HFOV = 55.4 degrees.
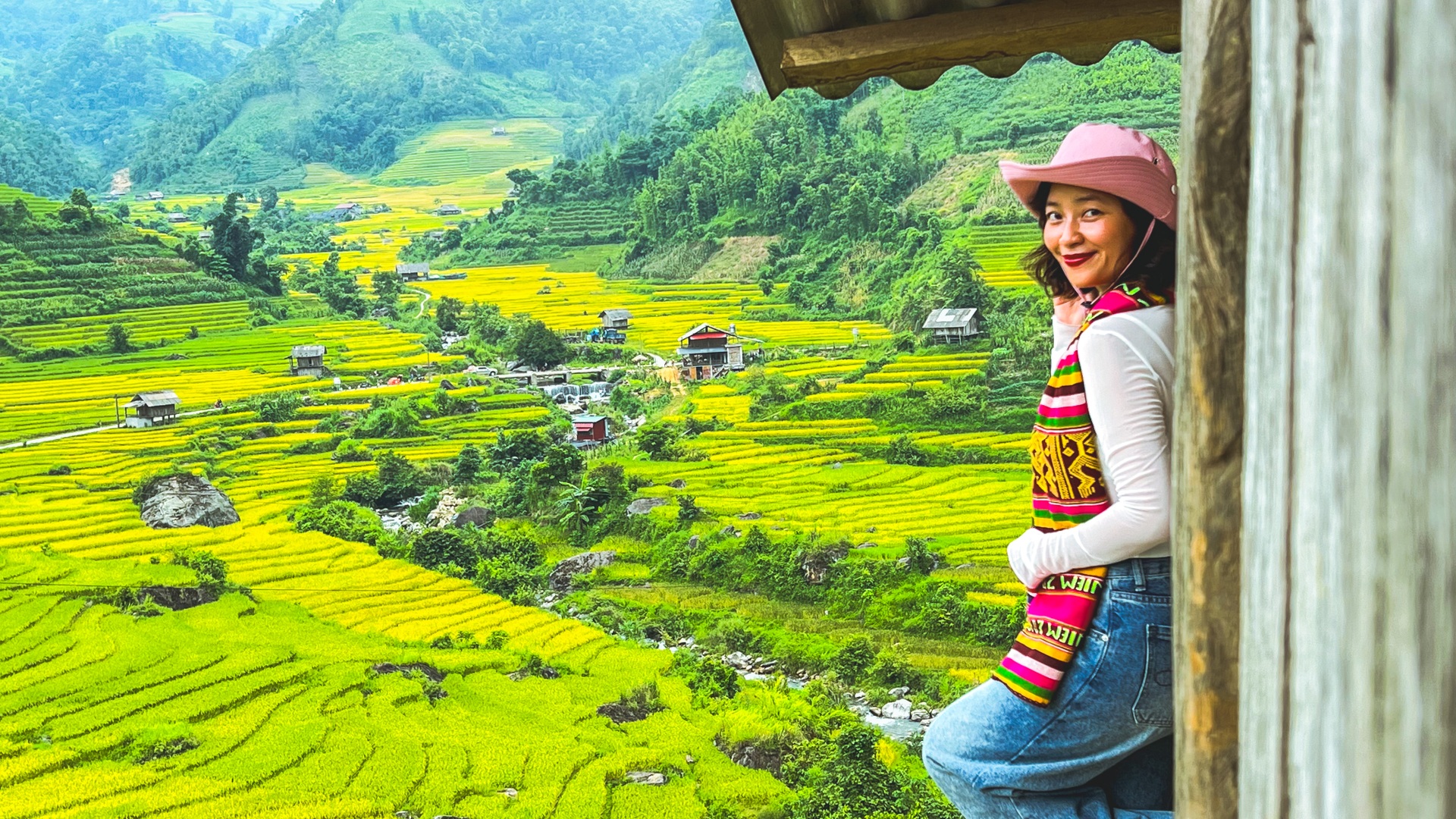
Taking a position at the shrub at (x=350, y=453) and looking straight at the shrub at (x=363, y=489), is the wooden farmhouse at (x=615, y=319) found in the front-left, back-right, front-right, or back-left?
back-left

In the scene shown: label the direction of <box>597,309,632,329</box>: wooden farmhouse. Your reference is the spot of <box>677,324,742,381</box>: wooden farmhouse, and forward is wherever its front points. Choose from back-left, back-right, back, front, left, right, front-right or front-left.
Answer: back-right

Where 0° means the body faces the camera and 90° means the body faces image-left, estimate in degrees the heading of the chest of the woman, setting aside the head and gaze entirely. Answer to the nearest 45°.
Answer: approximately 90°

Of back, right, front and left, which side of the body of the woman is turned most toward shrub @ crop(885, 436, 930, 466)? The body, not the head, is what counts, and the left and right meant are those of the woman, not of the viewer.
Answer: right

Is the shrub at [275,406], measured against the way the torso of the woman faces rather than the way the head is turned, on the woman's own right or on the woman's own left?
on the woman's own right

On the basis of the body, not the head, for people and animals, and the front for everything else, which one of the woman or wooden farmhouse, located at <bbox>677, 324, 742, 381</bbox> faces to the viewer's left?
the woman

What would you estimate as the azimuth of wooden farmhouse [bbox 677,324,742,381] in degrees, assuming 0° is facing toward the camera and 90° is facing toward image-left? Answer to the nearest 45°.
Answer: approximately 0°

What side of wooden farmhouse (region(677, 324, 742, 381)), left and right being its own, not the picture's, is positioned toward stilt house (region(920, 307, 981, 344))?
left

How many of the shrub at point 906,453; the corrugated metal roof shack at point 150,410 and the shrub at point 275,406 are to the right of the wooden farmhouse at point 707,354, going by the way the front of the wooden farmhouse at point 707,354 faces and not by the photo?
2

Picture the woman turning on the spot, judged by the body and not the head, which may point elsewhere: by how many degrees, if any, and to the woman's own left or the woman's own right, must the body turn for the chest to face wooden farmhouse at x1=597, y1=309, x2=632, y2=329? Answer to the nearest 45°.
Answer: approximately 90° to the woman's own right

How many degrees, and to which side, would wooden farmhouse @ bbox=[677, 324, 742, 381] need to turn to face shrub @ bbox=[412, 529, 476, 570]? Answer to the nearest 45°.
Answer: approximately 45° to its right
